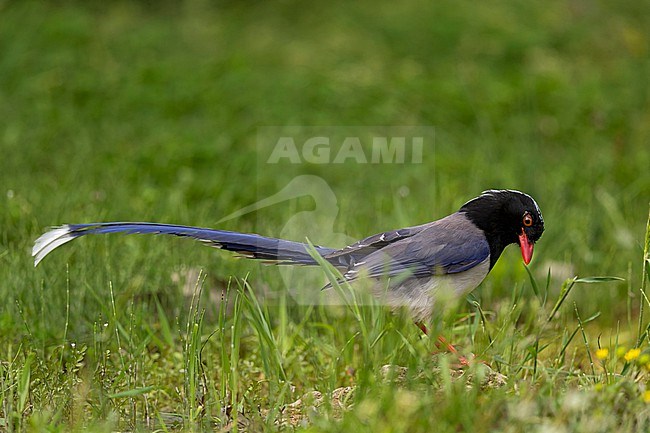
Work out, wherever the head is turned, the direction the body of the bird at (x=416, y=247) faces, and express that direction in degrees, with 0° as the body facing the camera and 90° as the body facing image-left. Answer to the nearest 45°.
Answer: approximately 270°
